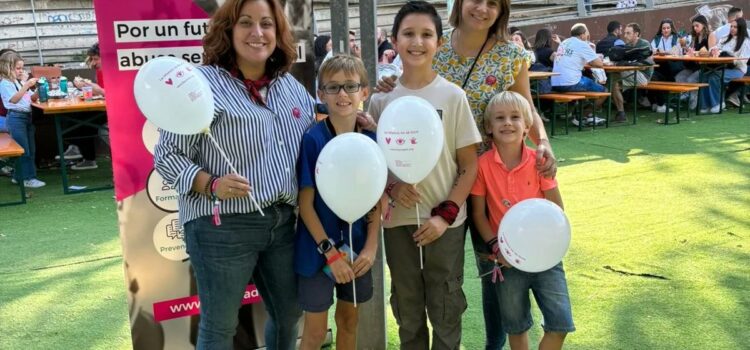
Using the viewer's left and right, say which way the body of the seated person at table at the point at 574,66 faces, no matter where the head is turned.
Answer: facing away from the viewer and to the right of the viewer

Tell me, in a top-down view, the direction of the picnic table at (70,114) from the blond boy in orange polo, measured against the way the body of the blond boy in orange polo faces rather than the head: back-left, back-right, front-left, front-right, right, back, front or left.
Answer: back-right

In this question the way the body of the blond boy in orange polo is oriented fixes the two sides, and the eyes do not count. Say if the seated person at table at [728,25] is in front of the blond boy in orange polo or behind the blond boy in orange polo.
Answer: behind

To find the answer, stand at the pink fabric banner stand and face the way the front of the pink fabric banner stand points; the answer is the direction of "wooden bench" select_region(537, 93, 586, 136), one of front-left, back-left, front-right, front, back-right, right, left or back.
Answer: back-left

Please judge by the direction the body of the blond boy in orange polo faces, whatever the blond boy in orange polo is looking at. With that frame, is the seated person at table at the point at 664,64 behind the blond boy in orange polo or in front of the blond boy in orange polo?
behind

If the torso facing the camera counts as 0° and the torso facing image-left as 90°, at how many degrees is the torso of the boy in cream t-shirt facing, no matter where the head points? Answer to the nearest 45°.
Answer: approximately 0°

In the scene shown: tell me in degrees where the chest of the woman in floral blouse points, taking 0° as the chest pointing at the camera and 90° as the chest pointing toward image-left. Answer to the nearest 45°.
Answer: approximately 0°

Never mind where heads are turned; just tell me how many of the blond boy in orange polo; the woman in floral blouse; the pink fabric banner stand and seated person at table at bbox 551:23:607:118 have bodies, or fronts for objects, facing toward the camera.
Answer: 3
